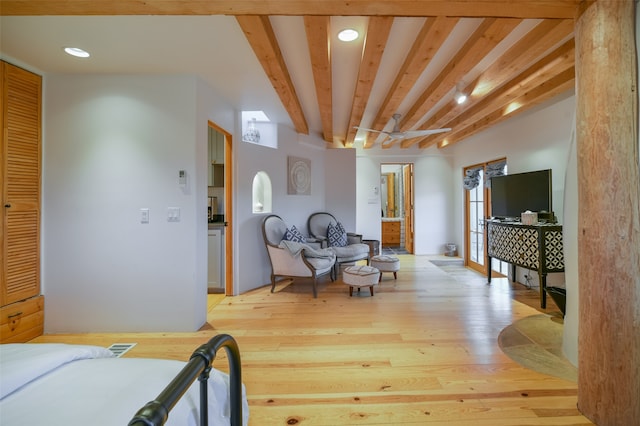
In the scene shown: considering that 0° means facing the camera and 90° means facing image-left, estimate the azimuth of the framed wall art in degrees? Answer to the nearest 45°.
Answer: approximately 315°

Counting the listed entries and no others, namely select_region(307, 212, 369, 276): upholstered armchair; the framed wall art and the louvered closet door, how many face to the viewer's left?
0

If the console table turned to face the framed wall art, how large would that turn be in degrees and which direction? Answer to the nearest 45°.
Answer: approximately 45° to its right

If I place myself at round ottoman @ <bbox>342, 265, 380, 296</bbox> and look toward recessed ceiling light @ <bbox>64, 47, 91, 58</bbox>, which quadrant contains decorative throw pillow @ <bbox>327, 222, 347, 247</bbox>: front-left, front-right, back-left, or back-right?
back-right

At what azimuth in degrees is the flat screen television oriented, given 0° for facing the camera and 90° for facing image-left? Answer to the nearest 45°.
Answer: approximately 45°

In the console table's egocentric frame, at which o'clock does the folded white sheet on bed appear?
The folded white sheet on bed is roughly at 11 o'clock from the console table.

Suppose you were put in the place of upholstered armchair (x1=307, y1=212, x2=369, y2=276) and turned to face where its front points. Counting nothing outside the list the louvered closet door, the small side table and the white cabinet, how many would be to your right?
2

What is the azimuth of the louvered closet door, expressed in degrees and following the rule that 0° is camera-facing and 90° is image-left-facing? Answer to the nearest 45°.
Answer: approximately 315°

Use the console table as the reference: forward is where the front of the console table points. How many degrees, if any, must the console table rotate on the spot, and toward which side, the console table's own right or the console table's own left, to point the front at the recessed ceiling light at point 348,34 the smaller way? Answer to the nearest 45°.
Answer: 0° — it already faces it

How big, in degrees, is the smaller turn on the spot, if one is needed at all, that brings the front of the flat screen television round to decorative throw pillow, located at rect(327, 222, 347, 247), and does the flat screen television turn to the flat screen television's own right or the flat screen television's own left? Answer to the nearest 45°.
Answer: approximately 45° to the flat screen television's own right

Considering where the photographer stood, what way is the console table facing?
facing the viewer and to the left of the viewer

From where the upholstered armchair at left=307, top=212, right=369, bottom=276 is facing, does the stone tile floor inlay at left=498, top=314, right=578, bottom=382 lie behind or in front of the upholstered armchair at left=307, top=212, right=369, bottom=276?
in front

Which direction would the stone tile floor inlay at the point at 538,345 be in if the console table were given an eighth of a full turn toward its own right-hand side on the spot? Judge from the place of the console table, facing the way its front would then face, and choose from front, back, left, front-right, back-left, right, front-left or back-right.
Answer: left

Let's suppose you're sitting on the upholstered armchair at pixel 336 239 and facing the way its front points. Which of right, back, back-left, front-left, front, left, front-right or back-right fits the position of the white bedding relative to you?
front-right
